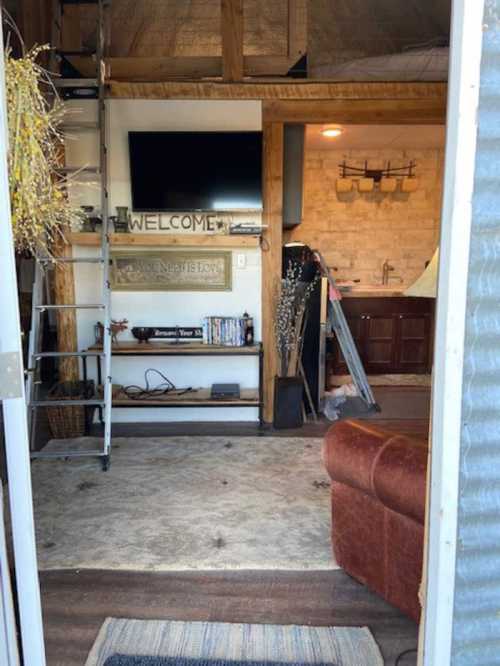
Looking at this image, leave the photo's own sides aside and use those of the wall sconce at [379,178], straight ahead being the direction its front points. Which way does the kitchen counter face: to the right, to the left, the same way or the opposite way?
the same way

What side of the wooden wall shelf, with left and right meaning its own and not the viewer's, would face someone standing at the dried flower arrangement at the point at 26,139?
front

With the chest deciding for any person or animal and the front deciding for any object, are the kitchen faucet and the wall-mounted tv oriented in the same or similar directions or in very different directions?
same or similar directions

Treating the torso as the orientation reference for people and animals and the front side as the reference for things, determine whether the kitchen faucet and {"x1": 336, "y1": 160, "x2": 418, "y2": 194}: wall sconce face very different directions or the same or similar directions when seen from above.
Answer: same or similar directions

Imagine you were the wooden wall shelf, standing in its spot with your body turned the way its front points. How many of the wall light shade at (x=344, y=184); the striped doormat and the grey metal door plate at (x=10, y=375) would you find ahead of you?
2

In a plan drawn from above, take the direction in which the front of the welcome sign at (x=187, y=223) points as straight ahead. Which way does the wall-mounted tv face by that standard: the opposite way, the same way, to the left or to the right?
the same way

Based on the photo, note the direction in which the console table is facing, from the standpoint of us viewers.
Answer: facing the viewer

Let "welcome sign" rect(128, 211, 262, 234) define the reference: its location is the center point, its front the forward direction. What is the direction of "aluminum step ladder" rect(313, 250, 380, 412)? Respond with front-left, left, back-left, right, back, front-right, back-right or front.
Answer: left

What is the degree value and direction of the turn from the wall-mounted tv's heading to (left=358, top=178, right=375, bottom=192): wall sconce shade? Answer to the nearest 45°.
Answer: approximately 135° to its left

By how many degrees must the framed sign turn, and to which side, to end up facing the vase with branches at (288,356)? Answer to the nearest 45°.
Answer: approximately 90° to its left

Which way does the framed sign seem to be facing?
toward the camera

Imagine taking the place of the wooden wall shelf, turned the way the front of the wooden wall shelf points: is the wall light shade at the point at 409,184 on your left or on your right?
on your left

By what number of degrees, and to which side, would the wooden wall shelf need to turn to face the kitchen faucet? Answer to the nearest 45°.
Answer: approximately 135° to its left

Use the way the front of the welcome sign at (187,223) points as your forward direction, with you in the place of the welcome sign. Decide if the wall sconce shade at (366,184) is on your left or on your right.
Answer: on your left
